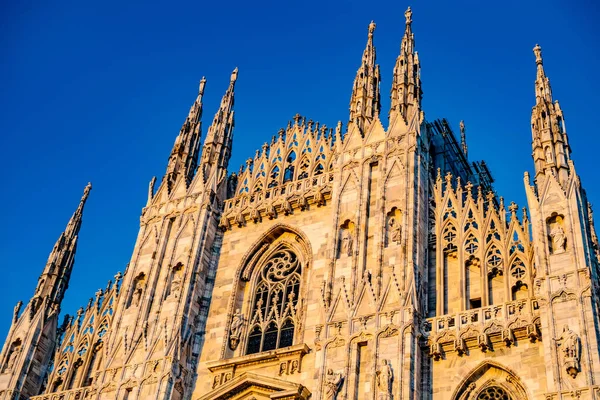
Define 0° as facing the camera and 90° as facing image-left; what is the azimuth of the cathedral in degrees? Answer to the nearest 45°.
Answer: approximately 45°
